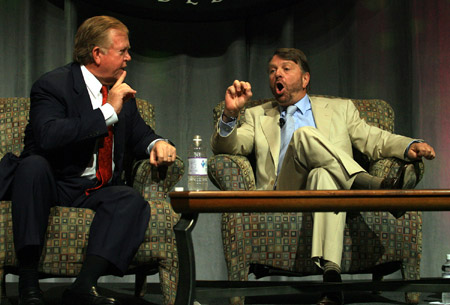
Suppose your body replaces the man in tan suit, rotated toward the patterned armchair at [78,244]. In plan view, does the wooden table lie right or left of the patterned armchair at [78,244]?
left

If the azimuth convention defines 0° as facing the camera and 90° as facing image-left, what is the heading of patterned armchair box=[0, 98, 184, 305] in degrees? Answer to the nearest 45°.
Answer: approximately 0°

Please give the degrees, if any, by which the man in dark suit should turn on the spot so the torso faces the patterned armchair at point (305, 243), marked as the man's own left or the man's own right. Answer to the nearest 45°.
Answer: approximately 45° to the man's own left

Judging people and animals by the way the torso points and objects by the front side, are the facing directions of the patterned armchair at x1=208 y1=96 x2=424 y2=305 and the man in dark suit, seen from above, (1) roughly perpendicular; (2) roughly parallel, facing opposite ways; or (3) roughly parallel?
roughly perpendicular

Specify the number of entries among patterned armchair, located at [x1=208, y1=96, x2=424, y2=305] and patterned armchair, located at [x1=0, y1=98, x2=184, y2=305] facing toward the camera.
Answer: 2

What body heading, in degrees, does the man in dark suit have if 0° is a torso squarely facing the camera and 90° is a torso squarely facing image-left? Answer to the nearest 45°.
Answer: approximately 315°

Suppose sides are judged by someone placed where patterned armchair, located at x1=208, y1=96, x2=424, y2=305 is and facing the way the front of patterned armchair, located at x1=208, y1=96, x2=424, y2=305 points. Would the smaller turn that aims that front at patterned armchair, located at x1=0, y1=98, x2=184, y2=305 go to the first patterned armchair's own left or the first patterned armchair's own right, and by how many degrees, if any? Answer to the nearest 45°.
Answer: approximately 90° to the first patterned armchair's own right

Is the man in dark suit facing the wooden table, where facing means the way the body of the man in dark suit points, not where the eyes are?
yes

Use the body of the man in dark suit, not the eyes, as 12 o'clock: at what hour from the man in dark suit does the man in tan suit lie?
The man in tan suit is roughly at 10 o'clock from the man in dark suit.
